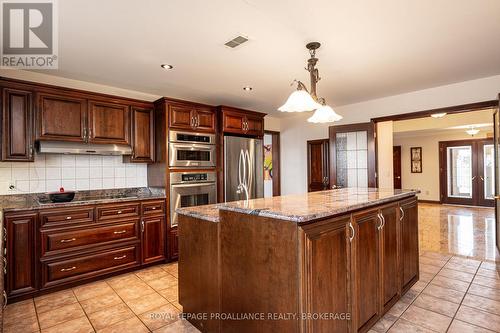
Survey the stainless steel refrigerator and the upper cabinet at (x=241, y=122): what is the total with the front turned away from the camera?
0

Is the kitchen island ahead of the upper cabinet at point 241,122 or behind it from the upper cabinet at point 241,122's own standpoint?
ahead

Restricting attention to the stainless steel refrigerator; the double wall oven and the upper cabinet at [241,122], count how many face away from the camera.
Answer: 0

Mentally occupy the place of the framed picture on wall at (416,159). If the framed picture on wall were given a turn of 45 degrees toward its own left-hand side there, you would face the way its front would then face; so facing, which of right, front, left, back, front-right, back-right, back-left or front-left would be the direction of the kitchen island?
front-right

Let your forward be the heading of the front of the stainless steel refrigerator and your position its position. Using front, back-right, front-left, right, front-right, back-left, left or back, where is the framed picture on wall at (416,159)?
left

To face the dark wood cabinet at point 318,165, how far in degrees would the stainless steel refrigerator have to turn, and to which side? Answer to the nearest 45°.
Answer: approximately 90° to its left

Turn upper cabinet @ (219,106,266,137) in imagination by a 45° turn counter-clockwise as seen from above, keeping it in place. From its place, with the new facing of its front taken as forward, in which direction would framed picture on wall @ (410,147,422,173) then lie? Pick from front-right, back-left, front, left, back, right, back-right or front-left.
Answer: front-left

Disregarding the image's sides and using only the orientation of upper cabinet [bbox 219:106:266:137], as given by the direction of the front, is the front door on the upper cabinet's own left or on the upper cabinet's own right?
on the upper cabinet's own left

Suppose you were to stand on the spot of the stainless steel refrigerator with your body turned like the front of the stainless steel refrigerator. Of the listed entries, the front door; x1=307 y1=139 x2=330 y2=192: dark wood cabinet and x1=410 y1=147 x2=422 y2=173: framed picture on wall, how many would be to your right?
0

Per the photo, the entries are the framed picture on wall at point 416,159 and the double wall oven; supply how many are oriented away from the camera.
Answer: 0

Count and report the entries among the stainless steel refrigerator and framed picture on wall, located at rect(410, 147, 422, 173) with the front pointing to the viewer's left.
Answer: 0

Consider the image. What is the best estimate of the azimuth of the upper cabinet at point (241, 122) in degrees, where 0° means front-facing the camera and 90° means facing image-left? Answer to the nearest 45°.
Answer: approximately 315°

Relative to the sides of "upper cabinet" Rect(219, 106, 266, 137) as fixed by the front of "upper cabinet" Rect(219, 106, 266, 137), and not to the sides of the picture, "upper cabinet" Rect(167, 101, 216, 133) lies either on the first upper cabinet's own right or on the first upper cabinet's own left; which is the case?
on the first upper cabinet's own right

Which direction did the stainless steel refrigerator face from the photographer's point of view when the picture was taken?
facing the viewer and to the right of the viewer

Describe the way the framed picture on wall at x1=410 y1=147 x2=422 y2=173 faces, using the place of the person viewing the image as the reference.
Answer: facing the viewer

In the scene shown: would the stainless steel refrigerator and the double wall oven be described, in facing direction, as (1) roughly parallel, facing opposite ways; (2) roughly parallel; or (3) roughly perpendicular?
roughly parallel

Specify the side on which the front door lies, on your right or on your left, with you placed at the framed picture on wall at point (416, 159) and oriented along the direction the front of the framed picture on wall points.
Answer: on your left
